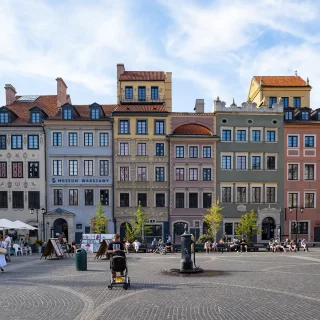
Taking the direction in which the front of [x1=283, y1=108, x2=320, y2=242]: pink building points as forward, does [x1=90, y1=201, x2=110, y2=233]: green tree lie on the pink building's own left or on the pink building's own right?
on the pink building's own right

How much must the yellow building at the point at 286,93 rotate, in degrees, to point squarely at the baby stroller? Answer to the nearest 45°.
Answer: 0° — it already faces it

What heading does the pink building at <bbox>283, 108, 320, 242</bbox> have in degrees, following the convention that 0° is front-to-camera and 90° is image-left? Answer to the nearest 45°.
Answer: approximately 0°
